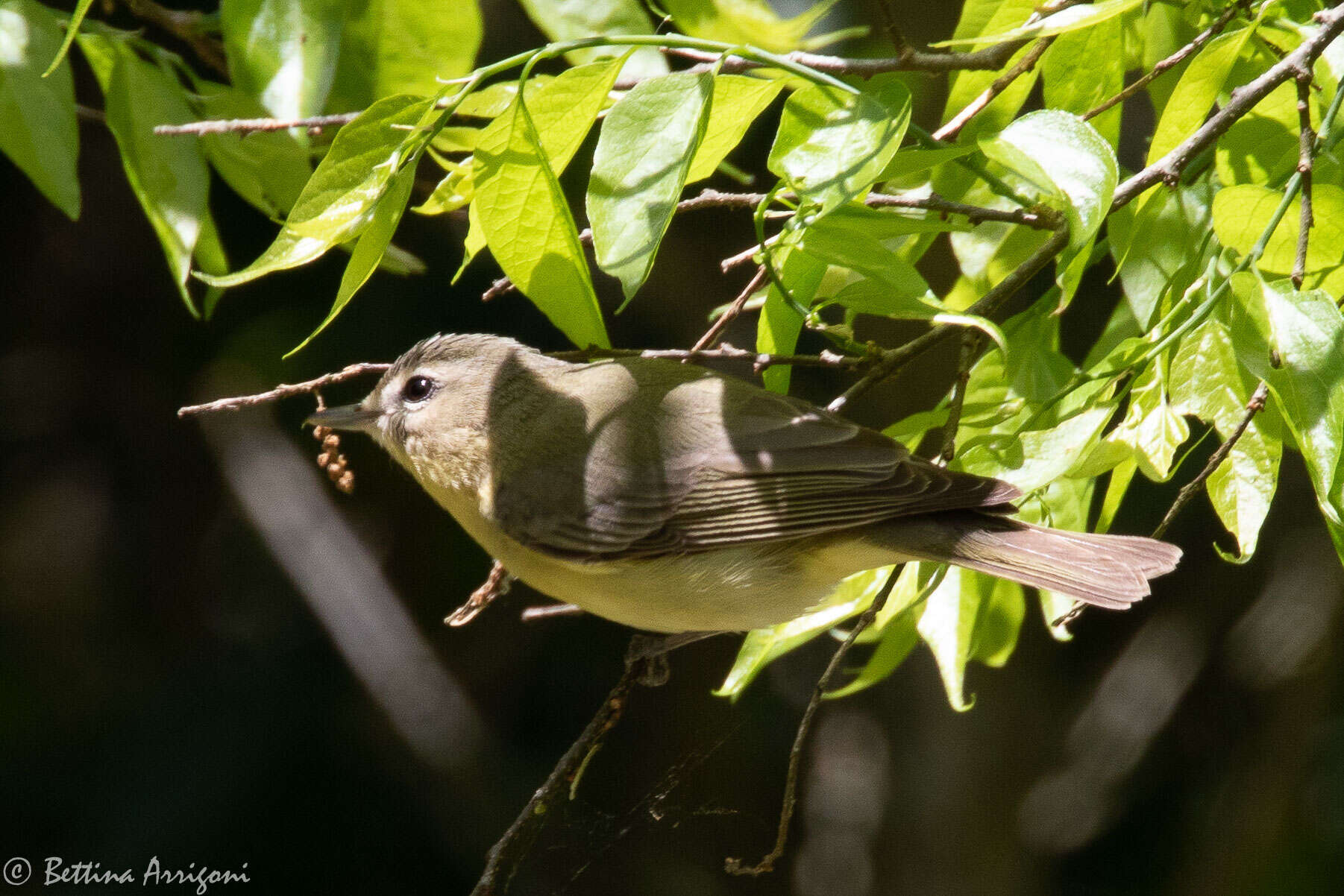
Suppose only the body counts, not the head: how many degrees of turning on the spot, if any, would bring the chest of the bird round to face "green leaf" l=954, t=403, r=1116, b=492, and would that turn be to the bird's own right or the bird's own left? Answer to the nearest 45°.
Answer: approximately 135° to the bird's own left

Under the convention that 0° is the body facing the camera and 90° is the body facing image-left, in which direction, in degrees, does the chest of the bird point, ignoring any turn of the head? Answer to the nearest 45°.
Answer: approximately 90°

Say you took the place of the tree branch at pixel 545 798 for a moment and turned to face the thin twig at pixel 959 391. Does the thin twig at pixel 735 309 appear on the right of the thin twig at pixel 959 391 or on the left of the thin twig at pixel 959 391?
left

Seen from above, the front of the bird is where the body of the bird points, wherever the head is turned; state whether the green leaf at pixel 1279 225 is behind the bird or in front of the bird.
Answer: behind

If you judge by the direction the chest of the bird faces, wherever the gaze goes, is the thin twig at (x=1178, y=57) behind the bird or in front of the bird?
behind
